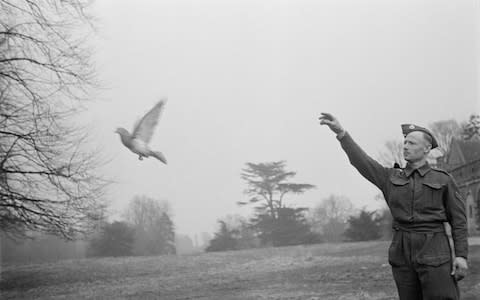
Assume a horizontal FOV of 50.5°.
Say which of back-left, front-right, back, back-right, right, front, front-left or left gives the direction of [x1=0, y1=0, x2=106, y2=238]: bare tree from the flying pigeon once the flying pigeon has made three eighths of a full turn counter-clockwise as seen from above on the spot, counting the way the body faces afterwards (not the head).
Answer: back

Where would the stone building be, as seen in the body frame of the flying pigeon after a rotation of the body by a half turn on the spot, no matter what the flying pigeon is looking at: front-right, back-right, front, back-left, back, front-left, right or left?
front

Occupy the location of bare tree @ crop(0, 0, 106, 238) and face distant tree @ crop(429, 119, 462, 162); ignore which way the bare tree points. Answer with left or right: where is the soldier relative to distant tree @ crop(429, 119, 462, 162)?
right

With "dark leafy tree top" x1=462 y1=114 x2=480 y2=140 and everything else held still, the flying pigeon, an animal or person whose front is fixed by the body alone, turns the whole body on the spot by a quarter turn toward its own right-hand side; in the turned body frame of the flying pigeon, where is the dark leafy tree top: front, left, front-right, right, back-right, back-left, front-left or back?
right

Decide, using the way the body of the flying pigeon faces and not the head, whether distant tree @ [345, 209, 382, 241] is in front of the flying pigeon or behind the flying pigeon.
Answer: behind

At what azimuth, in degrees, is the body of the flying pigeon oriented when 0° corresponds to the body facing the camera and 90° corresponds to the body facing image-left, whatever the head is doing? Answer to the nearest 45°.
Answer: approximately 90°

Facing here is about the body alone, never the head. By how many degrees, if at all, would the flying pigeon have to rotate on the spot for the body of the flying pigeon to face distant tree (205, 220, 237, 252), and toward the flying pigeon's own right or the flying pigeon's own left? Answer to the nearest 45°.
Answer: approximately 135° to the flying pigeon's own right
